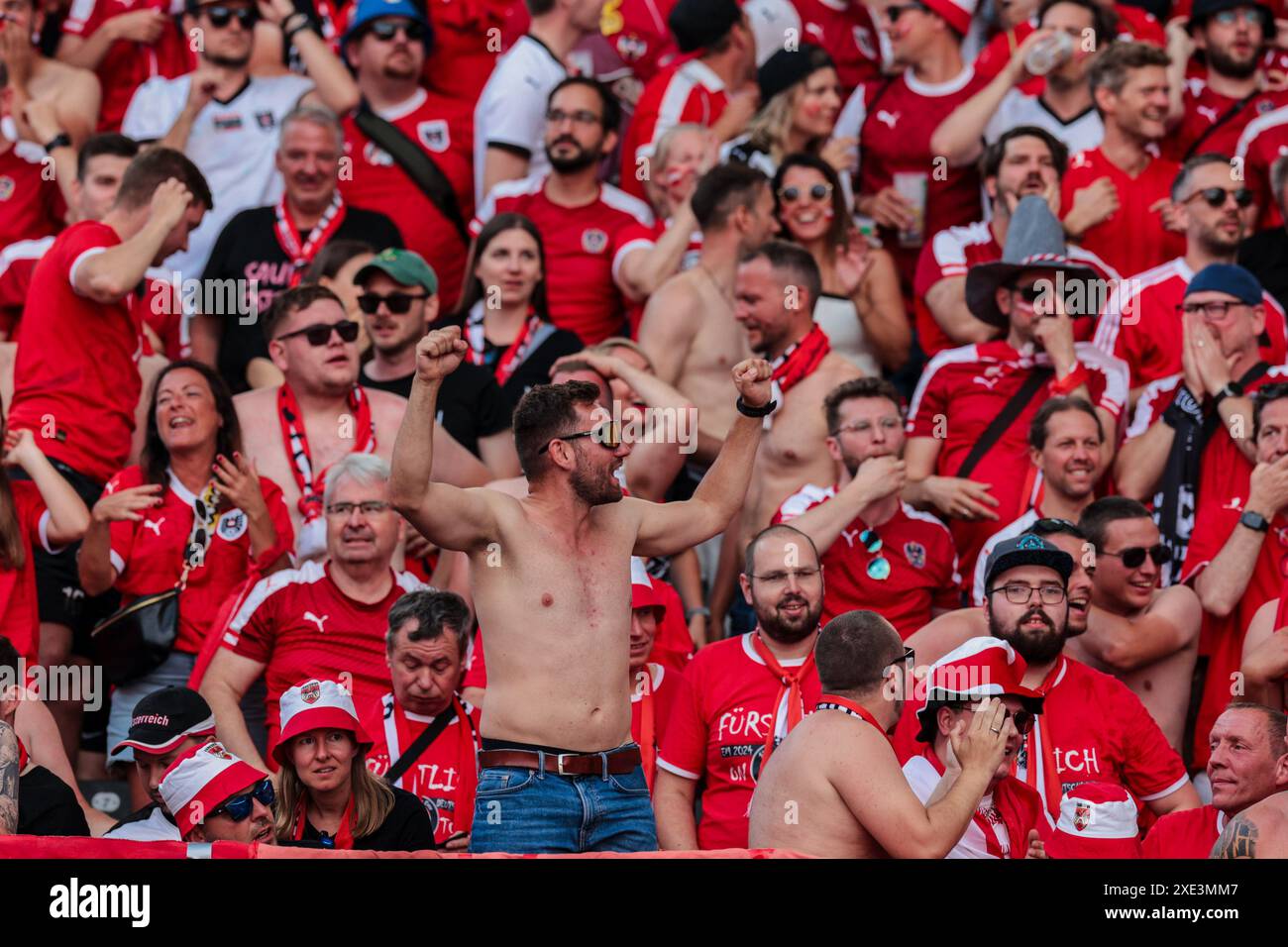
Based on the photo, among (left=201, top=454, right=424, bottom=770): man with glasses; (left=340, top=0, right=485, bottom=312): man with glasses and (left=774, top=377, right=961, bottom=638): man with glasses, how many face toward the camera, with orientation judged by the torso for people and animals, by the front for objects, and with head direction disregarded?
3

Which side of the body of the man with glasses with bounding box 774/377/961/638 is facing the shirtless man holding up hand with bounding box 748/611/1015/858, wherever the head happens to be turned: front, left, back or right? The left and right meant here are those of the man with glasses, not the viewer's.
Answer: front

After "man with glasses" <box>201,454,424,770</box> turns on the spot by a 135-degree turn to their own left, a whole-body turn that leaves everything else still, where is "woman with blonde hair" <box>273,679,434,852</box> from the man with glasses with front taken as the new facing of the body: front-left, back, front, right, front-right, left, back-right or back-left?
back-right

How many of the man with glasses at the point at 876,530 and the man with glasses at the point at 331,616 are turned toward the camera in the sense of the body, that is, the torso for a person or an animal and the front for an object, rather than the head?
2

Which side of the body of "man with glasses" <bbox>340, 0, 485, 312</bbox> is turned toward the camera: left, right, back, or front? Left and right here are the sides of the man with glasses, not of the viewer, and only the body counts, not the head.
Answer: front

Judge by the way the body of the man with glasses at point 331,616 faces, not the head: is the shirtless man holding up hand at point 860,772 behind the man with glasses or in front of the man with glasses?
in front

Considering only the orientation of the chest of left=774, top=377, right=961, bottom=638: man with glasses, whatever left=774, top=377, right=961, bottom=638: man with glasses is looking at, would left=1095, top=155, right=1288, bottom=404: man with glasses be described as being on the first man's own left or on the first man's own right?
on the first man's own left

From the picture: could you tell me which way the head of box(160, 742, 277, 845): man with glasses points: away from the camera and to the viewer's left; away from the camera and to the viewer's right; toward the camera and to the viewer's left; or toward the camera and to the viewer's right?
toward the camera and to the viewer's right

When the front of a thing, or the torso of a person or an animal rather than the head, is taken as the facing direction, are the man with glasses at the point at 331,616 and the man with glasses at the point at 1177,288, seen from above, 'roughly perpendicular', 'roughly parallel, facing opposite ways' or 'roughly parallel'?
roughly parallel

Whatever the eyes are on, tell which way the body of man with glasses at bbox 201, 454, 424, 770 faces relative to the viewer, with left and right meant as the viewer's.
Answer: facing the viewer

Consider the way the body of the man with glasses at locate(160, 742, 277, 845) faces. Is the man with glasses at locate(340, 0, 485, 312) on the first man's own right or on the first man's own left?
on the first man's own left

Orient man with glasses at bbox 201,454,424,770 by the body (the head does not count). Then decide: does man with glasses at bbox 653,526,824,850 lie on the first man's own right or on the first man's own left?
on the first man's own left

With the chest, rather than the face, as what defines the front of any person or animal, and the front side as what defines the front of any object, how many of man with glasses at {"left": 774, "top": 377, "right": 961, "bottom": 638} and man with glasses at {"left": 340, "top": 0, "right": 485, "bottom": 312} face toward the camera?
2
